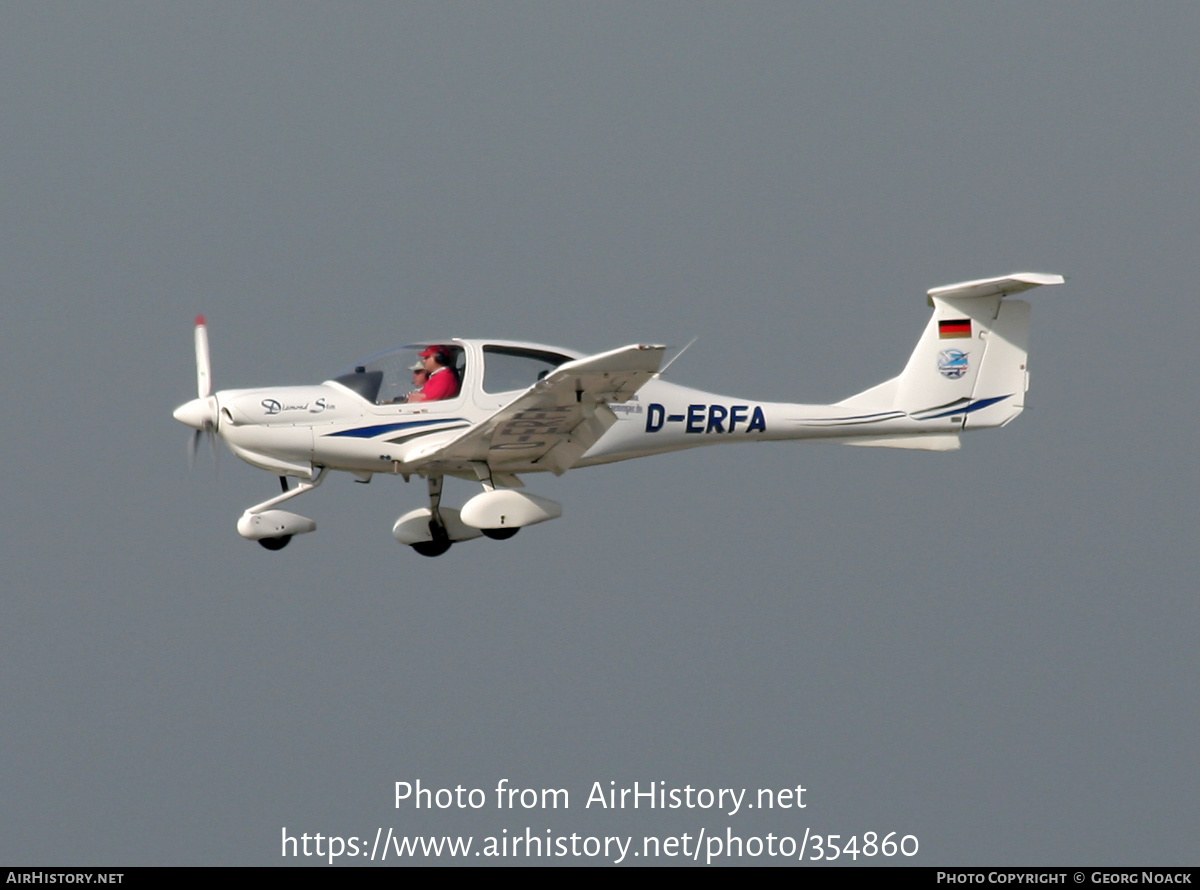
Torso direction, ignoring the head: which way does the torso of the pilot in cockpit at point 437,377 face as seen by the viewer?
to the viewer's left

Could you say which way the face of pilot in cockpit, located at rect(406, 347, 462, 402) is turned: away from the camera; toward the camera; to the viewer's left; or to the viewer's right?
to the viewer's left

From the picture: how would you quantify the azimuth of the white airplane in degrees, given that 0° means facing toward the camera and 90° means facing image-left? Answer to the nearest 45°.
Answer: approximately 90°
